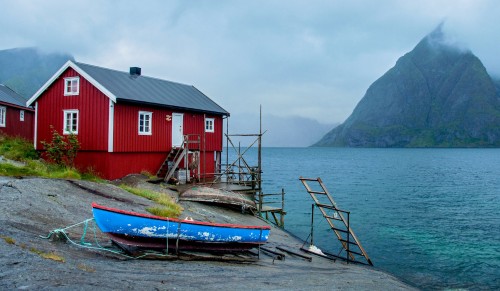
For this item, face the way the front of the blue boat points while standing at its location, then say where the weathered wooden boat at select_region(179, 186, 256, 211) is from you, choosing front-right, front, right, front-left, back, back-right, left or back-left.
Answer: right

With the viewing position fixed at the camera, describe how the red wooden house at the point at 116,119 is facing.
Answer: facing the viewer and to the right of the viewer

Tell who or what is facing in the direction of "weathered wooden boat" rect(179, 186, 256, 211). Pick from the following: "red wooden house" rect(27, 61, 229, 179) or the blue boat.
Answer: the red wooden house

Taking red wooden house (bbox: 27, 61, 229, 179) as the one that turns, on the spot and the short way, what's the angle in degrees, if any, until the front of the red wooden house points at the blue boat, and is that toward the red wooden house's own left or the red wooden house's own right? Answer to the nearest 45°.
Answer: approximately 45° to the red wooden house's own right

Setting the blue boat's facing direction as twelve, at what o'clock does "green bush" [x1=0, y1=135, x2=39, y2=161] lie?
The green bush is roughly at 2 o'clock from the blue boat.

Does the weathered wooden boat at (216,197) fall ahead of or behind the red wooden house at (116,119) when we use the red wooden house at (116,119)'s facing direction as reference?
ahead

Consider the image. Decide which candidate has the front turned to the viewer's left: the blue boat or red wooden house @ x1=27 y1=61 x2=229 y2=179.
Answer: the blue boat

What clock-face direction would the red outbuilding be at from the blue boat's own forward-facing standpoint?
The red outbuilding is roughly at 2 o'clock from the blue boat.

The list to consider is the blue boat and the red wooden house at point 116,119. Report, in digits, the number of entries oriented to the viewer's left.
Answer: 1

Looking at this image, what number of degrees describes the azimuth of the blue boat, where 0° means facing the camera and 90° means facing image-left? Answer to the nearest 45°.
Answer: approximately 90°
